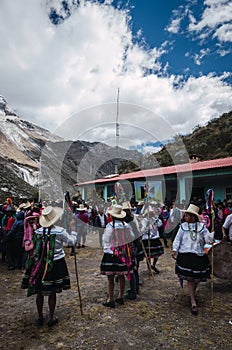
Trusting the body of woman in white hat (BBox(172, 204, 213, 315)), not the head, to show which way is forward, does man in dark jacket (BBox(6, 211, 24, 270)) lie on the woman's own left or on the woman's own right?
on the woman's own right

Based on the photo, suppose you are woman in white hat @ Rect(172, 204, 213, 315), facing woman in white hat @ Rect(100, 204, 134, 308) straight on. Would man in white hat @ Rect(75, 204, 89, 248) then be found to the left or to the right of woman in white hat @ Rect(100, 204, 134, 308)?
right

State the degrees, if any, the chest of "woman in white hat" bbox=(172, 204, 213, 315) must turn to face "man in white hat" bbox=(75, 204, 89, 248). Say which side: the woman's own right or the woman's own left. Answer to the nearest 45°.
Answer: approximately 135° to the woman's own right

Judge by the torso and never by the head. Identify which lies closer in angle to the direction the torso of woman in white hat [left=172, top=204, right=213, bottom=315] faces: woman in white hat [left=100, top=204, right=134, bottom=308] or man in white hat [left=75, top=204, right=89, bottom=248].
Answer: the woman in white hat

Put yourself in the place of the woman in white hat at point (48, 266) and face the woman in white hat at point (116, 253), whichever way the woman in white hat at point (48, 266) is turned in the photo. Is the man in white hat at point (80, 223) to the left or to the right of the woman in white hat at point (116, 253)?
left

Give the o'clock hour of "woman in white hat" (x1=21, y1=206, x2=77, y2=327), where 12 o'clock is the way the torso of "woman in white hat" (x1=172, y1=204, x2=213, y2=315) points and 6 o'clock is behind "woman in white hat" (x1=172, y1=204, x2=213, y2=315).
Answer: "woman in white hat" (x1=21, y1=206, x2=77, y2=327) is roughly at 2 o'clock from "woman in white hat" (x1=172, y1=204, x2=213, y2=315).

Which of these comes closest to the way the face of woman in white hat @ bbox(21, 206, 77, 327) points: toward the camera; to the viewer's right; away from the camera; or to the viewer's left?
away from the camera

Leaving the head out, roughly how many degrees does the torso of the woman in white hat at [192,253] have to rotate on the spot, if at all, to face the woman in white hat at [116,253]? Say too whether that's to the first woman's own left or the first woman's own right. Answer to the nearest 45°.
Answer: approximately 90° to the first woman's own right
